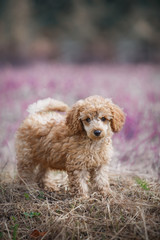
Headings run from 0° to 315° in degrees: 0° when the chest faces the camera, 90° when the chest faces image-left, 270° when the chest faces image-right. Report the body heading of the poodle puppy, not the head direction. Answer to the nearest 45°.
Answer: approximately 315°

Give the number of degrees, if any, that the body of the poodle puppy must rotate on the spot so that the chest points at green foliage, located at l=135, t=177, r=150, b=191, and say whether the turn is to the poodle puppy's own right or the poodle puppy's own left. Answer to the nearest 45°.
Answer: approximately 45° to the poodle puppy's own left
